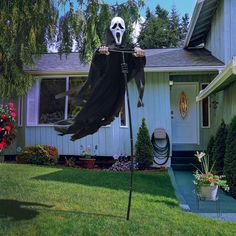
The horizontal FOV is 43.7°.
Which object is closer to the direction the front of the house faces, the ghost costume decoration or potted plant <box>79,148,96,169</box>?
the ghost costume decoration

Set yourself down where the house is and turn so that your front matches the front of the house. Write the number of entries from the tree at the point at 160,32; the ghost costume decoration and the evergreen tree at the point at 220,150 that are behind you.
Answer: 1

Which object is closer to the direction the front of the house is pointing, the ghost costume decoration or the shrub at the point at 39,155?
the ghost costume decoration

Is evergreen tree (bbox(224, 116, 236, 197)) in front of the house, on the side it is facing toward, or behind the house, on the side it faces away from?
in front

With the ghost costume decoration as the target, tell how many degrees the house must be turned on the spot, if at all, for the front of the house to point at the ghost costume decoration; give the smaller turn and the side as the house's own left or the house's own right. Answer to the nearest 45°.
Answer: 0° — it already faces it

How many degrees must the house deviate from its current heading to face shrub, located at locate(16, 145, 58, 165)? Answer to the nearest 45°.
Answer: approximately 90° to its right

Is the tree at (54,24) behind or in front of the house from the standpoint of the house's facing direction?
in front

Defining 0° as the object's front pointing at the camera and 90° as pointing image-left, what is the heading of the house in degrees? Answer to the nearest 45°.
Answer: approximately 0°

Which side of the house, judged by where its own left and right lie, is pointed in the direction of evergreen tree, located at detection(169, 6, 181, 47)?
back
